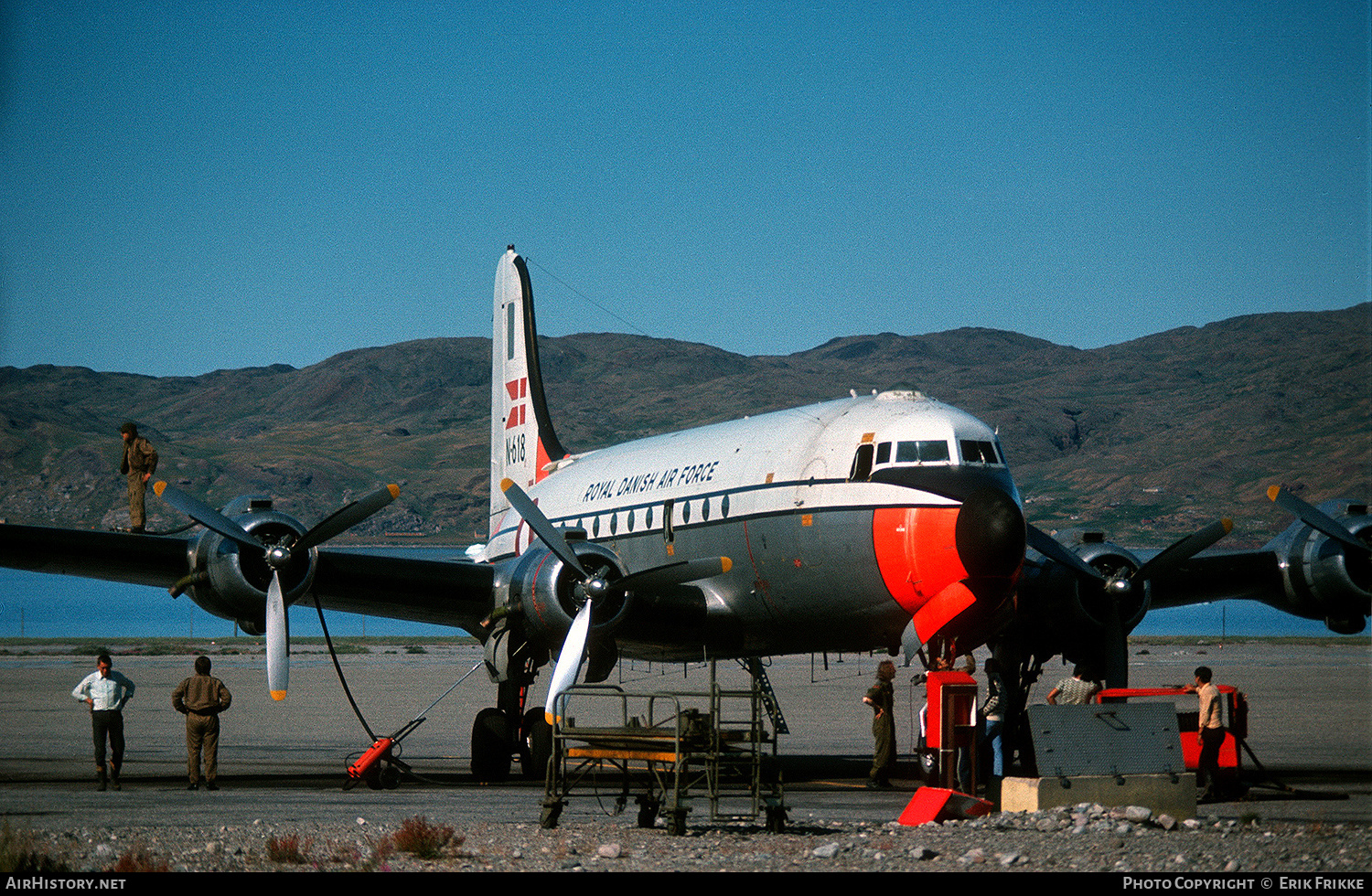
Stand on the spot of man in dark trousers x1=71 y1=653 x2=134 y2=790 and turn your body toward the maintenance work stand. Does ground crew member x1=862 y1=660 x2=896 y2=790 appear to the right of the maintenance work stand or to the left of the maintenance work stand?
left

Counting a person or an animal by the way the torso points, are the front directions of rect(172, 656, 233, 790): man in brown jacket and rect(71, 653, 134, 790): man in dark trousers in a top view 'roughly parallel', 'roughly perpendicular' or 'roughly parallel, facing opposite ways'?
roughly parallel, facing opposite ways

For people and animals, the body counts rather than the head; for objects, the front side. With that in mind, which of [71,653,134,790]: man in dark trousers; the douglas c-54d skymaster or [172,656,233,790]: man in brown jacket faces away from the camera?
the man in brown jacket

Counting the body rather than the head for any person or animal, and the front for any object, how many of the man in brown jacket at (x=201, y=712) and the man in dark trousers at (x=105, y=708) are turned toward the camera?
1

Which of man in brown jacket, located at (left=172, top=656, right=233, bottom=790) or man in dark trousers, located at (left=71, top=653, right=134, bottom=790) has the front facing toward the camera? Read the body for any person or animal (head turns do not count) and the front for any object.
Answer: the man in dark trousers

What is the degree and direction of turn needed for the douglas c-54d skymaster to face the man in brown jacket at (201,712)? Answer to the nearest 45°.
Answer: approximately 135° to its right

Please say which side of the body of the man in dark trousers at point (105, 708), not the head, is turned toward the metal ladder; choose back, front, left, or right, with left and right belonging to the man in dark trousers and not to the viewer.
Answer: left

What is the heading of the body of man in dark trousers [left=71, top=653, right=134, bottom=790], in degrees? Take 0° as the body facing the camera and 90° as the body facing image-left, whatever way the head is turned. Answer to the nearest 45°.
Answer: approximately 0°

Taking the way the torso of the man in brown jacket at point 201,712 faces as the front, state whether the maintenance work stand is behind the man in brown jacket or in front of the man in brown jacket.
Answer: behind

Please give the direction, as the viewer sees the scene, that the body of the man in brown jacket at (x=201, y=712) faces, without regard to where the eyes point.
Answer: away from the camera

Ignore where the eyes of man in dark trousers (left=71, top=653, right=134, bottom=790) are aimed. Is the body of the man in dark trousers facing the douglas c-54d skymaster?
no

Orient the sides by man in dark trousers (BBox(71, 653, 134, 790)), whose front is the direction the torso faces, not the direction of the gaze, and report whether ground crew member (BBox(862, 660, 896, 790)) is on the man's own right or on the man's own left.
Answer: on the man's own left

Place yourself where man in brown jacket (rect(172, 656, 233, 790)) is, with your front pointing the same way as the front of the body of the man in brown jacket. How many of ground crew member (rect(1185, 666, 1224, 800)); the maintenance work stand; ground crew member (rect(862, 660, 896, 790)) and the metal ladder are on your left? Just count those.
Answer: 0

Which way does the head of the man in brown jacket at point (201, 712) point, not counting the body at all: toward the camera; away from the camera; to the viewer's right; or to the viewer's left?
away from the camera

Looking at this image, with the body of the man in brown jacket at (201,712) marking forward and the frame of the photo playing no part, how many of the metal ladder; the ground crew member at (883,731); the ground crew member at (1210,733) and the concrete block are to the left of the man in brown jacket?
0

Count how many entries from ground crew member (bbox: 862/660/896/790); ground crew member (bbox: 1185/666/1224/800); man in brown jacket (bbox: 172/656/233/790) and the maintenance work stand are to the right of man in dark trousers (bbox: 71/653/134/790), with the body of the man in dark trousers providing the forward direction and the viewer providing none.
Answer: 0
